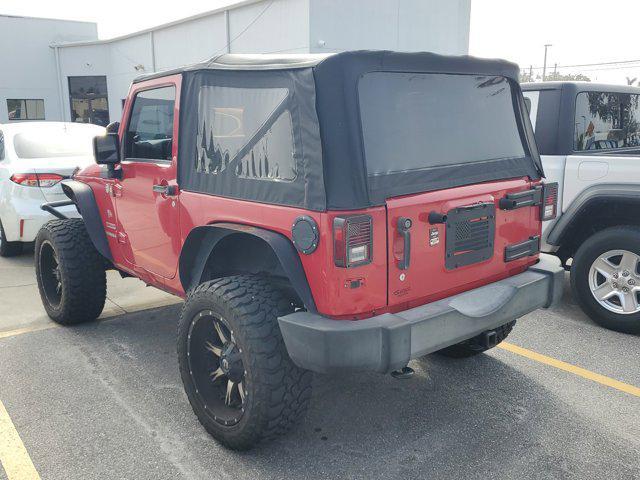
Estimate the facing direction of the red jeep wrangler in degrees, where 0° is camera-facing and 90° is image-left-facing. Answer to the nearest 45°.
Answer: approximately 135°

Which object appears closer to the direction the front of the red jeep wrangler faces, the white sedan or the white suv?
the white sedan

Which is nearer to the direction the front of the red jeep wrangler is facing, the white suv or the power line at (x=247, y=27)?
the power line

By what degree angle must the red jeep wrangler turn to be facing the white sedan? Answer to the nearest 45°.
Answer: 0° — it already faces it

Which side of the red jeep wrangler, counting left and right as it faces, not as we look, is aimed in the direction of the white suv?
right

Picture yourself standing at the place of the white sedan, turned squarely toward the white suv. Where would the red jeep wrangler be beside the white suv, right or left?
right

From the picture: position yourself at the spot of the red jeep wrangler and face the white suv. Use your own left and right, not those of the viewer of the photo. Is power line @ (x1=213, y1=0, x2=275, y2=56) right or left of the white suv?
left
